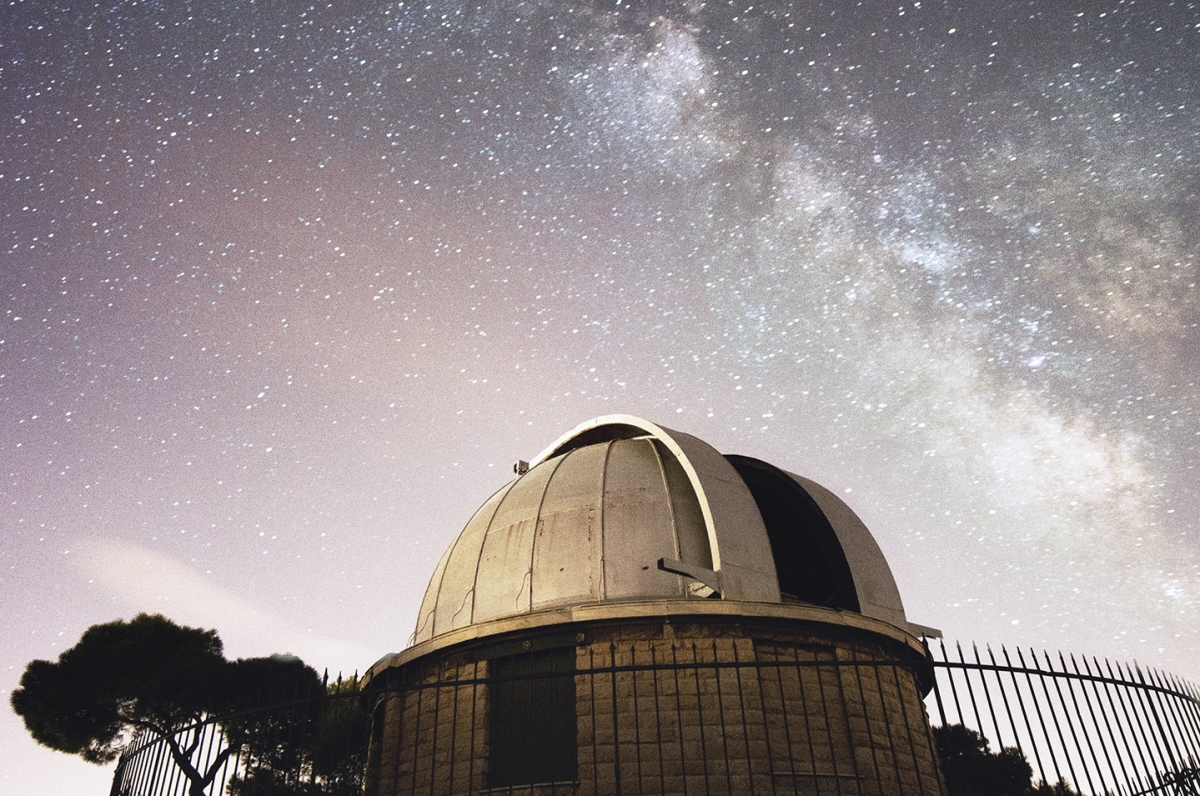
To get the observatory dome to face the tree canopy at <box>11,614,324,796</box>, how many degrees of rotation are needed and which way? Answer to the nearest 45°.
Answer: approximately 180°

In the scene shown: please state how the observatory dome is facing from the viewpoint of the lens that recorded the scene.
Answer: facing the viewer and to the right of the viewer
